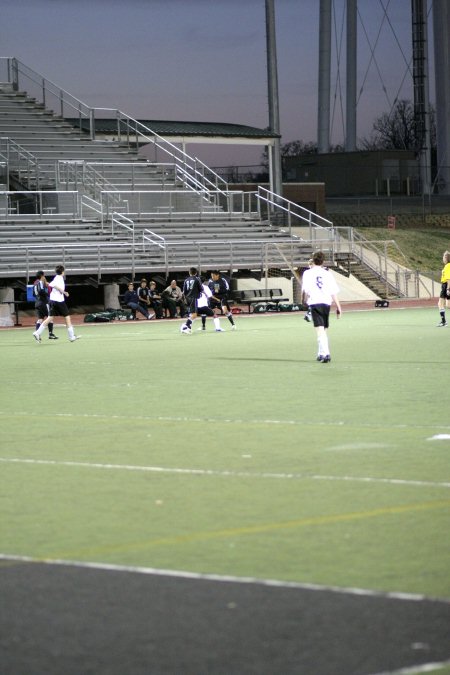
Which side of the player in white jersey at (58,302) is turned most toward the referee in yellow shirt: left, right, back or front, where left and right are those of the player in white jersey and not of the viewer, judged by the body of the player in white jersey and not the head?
front

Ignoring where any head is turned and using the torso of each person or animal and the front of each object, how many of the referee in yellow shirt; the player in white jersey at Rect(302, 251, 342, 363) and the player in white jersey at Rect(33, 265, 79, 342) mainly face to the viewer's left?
1

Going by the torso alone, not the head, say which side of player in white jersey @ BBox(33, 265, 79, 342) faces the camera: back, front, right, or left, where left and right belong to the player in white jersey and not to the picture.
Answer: right

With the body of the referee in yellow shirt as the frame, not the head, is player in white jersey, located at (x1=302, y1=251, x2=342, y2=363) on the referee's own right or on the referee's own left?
on the referee's own left

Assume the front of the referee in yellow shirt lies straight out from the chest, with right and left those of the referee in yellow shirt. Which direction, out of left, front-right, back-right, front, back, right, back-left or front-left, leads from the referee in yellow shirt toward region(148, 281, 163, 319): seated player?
front-right

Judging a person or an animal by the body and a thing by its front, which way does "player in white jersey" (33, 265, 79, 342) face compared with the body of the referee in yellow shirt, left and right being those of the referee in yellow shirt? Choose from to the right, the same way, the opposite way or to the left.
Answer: the opposite way

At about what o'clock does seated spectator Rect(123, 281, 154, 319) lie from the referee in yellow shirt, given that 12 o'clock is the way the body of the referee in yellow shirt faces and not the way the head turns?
The seated spectator is roughly at 1 o'clock from the referee in yellow shirt.

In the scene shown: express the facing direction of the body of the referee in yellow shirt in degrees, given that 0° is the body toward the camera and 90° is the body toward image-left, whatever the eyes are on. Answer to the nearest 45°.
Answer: approximately 90°

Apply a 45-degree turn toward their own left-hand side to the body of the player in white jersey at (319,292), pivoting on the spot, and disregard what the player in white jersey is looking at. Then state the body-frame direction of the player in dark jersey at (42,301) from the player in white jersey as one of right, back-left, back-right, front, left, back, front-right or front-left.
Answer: front

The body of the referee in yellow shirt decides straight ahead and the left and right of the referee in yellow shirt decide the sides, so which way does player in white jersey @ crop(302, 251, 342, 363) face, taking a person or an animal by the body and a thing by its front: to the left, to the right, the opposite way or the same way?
to the right

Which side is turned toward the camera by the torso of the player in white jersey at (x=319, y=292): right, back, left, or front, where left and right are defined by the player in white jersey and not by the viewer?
back

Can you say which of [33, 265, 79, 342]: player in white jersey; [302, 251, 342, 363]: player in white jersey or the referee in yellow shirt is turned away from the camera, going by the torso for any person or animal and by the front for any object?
[302, 251, 342, 363]: player in white jersey

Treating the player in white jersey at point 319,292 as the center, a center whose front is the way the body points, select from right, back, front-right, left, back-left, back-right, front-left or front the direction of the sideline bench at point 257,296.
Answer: front

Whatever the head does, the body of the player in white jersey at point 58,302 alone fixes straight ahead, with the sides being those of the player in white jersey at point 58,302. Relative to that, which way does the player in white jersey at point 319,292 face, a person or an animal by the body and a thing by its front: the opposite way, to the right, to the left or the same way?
to the left

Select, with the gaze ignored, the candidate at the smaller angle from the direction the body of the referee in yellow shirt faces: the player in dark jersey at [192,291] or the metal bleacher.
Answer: the player in dark jersey
